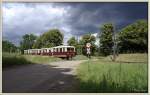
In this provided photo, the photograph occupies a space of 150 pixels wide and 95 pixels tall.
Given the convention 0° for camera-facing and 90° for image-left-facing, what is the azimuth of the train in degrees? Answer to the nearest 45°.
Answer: approximately 315°

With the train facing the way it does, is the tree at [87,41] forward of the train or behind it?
forward

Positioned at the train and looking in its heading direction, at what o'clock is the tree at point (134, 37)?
The tree is roughly at 11 o'clock from the train.

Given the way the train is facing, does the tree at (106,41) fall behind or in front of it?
in front
